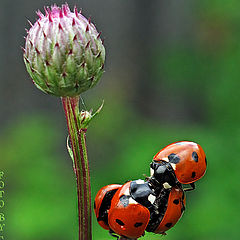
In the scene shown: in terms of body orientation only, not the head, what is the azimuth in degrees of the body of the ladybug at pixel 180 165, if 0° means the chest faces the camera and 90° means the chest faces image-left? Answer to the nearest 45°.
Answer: approximately 45°
